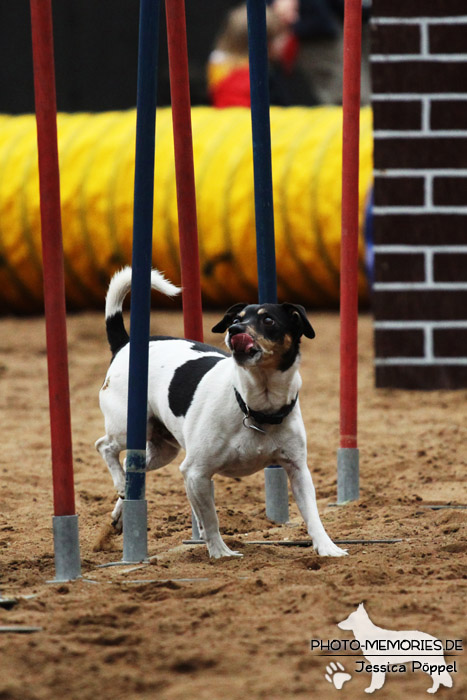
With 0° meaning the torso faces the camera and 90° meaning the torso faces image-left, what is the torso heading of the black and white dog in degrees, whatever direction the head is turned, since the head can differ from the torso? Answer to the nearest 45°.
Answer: approximately 315°

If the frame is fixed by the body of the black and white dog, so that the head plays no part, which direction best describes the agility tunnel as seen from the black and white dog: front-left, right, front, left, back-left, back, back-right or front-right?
back-left

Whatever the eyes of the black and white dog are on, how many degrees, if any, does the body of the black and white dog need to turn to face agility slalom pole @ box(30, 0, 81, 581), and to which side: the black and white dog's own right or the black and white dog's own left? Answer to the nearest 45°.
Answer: approximately 90° to the black and white dog's own right

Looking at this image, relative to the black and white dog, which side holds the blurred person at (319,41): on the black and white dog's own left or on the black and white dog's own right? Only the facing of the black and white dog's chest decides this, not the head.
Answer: on the black and white dog's own left

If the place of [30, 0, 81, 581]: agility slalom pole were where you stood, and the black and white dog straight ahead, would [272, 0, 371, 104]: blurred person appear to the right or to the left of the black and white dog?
left

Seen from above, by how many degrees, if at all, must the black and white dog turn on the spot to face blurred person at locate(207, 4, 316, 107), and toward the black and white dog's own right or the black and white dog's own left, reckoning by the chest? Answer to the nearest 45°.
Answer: approximately 135° to the black and white dog's own left
